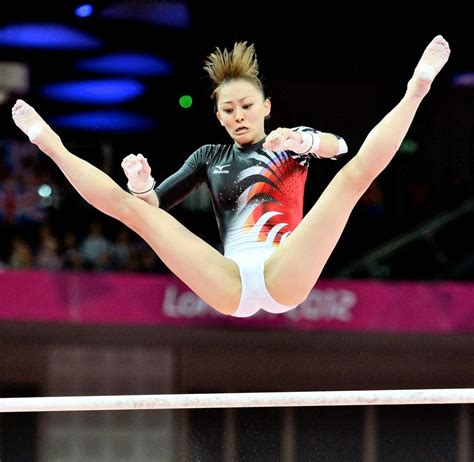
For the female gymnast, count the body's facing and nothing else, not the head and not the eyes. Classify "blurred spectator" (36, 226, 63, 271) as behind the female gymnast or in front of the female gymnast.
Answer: behind

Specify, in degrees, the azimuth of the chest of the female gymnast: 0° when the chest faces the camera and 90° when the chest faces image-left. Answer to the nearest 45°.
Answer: approximately 0°

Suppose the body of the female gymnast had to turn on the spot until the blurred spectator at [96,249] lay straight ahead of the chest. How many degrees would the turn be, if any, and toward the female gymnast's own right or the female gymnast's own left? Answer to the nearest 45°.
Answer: approximately 180°

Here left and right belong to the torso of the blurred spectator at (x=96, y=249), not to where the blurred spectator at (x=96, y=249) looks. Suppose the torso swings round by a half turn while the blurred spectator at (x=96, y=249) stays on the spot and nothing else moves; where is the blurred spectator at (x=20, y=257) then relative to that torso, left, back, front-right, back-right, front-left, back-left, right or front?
left

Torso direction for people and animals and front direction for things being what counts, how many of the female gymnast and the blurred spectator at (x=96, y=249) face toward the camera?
2

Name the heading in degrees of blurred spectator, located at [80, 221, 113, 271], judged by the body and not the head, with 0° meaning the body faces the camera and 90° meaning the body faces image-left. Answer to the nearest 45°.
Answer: approximately 0°

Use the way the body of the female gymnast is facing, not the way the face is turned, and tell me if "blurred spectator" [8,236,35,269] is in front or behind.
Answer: behind

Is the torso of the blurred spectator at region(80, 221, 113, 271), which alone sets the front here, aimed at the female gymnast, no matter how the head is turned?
yes
